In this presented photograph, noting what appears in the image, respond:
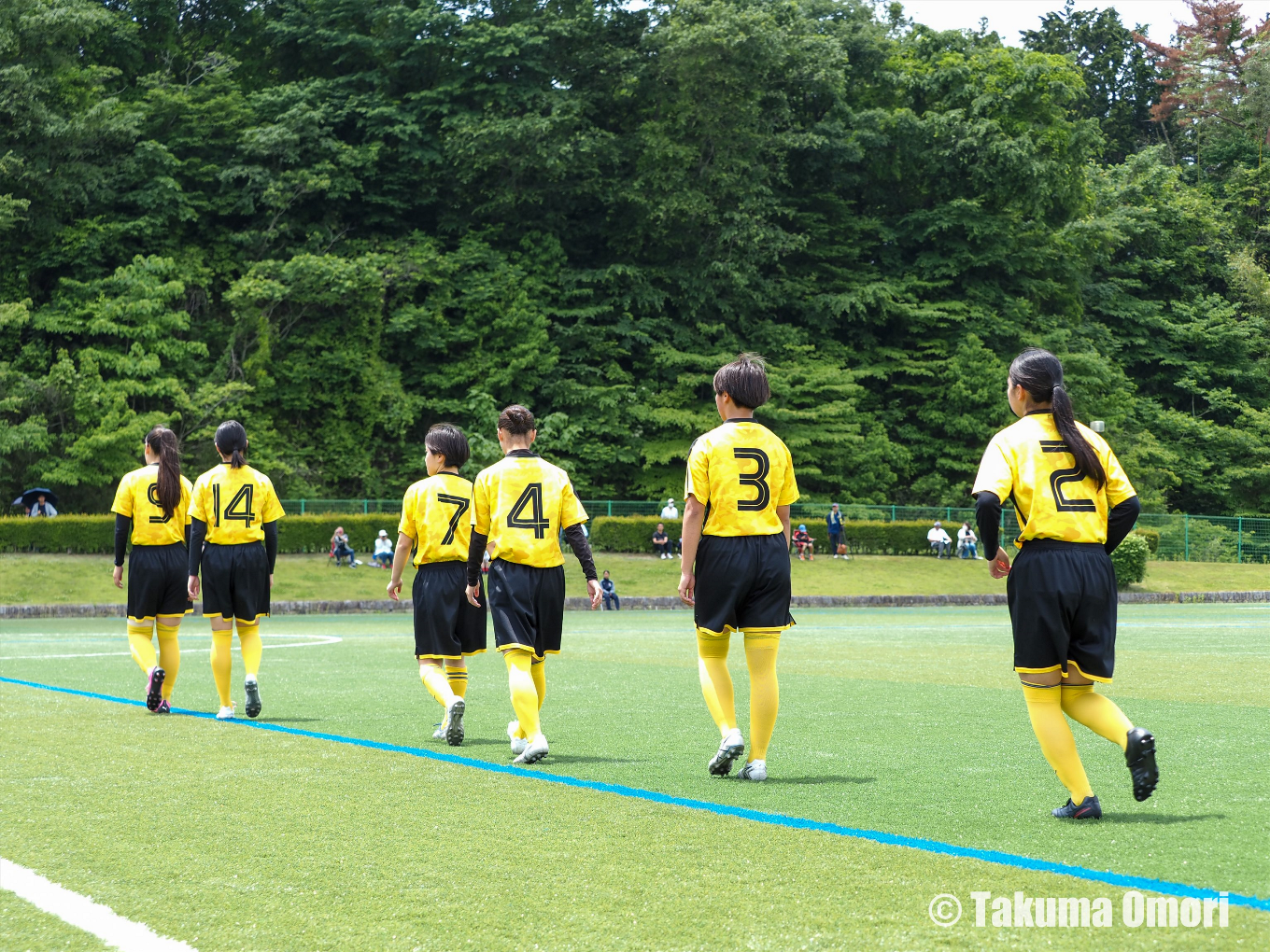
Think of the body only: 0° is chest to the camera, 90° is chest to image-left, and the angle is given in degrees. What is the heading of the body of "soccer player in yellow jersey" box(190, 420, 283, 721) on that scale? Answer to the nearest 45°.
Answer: approximately 180°

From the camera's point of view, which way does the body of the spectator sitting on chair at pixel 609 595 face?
toward the camera

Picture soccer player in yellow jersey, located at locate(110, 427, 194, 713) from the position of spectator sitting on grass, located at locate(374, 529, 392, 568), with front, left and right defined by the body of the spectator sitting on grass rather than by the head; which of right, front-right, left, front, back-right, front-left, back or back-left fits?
front

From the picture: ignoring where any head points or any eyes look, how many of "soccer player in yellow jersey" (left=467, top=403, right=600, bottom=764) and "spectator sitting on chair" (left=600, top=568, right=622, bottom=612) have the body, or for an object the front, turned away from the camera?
1

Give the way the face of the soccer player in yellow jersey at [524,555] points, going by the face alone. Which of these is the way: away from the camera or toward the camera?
away from the camera

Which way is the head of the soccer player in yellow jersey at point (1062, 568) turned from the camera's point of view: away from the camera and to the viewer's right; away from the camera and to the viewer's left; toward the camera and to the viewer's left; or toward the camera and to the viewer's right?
away from the camera and to the viewer's left

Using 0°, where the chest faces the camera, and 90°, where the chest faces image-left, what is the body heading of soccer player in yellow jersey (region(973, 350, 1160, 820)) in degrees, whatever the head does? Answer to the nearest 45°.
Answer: approximately 135°

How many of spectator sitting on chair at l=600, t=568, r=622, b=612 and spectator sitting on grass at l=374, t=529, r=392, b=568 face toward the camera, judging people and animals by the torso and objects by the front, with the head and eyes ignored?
2

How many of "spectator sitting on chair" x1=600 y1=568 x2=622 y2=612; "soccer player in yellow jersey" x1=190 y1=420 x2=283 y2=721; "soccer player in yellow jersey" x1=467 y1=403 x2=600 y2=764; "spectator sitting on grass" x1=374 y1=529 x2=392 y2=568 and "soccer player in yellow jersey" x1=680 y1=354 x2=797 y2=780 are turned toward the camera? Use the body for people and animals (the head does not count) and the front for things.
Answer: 2

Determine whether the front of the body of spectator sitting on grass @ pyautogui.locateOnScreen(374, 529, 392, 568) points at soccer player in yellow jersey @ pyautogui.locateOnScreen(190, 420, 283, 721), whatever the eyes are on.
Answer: yes

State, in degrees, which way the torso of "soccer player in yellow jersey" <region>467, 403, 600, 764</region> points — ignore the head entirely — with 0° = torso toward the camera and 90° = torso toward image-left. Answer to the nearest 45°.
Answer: approximately 180°

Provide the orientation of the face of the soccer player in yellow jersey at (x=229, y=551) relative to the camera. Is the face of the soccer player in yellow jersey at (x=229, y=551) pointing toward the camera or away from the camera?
away from the camera

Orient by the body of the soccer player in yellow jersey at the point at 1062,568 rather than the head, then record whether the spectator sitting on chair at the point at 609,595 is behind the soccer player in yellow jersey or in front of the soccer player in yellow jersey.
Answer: in front
